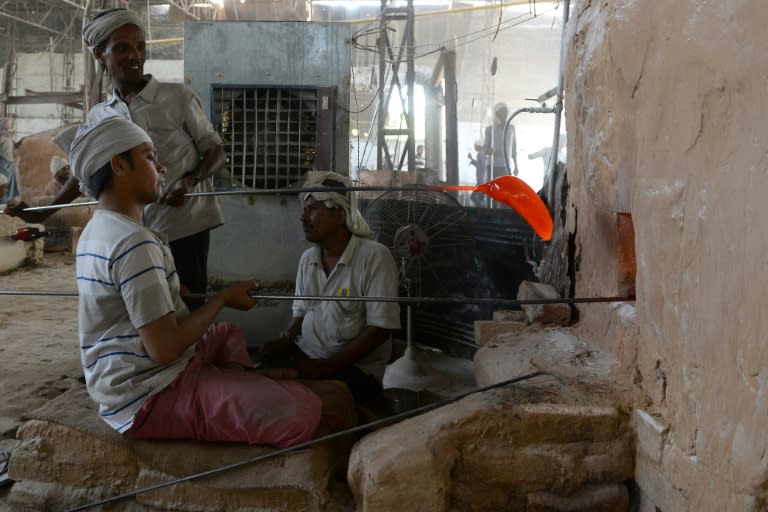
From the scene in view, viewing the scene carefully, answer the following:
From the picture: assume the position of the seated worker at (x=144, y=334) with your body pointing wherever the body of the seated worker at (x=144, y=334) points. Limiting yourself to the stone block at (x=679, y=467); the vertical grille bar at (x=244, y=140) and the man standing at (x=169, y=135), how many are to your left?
2

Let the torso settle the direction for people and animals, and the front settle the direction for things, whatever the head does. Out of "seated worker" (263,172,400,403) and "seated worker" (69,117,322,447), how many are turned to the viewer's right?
1

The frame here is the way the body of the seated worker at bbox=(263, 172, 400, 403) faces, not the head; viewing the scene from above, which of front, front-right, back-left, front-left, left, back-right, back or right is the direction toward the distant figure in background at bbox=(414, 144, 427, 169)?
back-right

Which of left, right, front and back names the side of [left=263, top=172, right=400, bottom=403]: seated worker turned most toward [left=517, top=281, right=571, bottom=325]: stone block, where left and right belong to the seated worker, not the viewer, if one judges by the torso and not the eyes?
left

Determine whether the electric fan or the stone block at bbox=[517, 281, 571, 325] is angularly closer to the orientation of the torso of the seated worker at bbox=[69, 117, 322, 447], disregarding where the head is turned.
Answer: the stone block

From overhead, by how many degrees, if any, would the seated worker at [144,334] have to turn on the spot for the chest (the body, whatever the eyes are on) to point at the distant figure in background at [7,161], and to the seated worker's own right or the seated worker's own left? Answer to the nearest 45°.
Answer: approximately 90° to the seated worker's own left

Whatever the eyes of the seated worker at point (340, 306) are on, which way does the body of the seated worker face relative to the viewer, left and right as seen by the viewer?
facing the viewer and to the left of the viewer

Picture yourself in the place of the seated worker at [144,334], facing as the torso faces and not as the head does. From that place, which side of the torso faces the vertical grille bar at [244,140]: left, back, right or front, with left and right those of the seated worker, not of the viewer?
left

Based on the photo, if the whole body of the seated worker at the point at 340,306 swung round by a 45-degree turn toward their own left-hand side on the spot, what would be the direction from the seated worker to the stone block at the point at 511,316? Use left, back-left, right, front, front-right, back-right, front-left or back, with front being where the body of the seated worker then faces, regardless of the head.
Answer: left

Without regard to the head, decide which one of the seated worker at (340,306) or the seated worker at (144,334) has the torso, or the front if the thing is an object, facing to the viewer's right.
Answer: the seated worker at (144,334)

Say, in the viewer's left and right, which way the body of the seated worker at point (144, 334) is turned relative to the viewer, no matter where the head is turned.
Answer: facing to the right of the viewer

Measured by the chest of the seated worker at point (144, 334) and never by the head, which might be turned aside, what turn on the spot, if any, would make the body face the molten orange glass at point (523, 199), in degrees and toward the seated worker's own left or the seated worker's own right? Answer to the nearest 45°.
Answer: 0° — they already face it

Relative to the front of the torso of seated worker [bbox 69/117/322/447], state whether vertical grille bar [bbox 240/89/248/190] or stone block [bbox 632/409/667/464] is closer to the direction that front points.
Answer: the stone block

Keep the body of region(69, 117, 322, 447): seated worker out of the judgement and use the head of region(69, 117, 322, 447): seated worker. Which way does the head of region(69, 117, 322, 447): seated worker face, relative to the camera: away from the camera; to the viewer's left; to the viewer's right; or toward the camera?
to the viewer's right

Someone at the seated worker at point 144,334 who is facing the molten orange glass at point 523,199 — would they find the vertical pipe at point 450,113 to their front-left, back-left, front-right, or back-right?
front-left

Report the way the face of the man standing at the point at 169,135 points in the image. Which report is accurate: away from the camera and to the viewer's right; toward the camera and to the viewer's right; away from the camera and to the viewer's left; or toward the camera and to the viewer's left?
toward the camera and to the viewer's right

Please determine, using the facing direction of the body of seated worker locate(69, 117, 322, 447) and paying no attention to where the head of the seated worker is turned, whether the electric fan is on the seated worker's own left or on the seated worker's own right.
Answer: on the seated worker's own left
